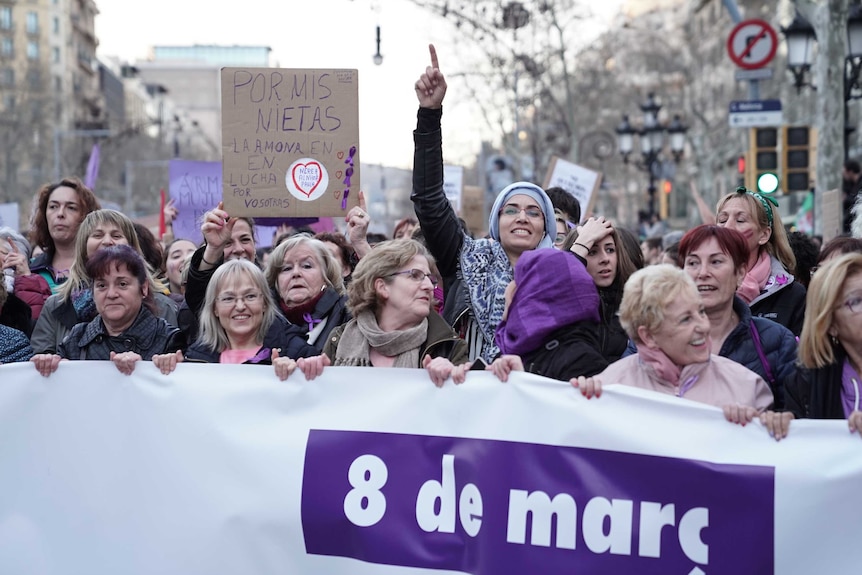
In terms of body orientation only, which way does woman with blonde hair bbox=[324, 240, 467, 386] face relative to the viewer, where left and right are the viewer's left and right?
facing the viewer

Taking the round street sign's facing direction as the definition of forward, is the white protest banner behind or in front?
in front

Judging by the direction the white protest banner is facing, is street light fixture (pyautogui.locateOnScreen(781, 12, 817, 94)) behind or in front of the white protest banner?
behind

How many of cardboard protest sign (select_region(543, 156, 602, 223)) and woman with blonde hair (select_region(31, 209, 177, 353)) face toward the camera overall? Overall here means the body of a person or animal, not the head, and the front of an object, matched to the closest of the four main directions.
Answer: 2

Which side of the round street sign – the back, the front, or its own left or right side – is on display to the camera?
front

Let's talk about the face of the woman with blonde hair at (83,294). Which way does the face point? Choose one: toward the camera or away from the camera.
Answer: toward the camera

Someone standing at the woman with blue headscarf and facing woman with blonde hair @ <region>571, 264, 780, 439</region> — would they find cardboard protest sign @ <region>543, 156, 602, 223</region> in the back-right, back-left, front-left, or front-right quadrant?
back-left

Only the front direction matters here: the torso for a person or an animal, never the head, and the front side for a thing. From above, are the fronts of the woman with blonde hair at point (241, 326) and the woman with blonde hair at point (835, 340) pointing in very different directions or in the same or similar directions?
same or similar directions

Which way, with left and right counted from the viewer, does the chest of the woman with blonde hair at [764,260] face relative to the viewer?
facing the viewer and to the left of the viewer

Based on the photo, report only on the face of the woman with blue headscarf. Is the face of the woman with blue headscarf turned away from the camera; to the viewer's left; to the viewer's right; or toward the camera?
toward the camera

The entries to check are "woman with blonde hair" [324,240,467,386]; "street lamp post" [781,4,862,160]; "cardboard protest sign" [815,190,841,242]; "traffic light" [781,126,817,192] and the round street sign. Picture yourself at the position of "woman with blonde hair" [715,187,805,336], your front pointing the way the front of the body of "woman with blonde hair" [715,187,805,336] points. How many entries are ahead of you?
1

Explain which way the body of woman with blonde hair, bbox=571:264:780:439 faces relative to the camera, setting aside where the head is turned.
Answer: toward the camera

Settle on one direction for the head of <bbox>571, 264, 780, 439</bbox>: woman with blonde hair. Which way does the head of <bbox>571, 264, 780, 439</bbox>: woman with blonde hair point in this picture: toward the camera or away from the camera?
toward the camera

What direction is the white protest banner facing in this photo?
toward the camera
